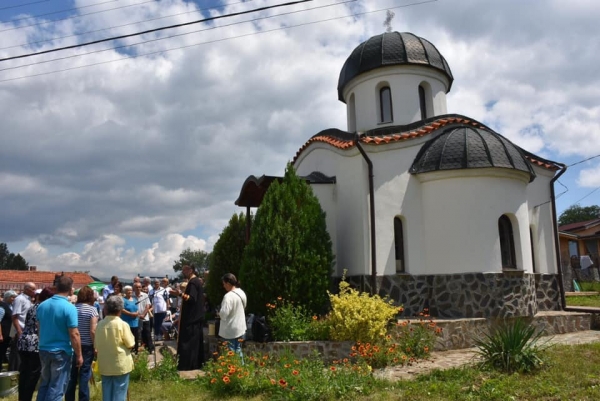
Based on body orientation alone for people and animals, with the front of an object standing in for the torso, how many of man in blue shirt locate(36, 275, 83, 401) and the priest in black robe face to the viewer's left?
1

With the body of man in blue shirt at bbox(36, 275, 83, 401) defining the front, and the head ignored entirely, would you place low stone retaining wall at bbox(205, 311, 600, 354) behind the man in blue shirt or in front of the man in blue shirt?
in front

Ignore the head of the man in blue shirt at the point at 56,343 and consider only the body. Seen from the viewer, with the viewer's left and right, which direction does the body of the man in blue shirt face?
facing away from the viewer and to the right of the viewer

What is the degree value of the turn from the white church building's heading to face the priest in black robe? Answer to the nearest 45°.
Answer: approximately 90° to its left

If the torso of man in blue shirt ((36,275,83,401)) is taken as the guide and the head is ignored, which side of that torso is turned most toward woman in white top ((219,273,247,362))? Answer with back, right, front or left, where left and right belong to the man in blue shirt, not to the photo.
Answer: front

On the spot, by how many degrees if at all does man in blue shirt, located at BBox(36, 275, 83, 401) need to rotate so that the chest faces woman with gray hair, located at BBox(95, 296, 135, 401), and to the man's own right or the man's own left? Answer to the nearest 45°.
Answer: approximately 90° to the man's own right

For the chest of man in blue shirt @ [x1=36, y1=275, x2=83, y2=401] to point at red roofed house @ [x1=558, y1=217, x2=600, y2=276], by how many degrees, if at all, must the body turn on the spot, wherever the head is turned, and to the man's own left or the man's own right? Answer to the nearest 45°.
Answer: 0° — they already face it

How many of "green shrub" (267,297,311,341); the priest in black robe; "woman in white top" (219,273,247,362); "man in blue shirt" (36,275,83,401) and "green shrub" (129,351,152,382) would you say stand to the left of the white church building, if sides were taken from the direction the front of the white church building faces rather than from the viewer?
5

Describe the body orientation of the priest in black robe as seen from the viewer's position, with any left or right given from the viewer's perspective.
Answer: facing to the left of the viewer

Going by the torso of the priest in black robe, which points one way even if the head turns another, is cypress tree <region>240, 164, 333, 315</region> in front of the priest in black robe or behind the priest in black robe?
behind

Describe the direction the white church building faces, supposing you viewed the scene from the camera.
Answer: facing away from the viewer and to the left of the viewer

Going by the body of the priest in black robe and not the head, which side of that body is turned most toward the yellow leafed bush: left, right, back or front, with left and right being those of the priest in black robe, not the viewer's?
back

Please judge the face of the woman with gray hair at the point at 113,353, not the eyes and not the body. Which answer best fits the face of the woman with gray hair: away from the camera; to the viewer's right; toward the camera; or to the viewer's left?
away from the camera

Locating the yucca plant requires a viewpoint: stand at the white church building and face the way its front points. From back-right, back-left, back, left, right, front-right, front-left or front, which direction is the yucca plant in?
back-left
